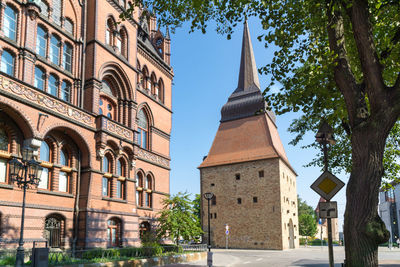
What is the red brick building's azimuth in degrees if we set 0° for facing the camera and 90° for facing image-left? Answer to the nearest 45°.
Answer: approximately 315°

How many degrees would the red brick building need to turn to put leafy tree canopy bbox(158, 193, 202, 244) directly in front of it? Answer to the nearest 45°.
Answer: approximately 90° to its left

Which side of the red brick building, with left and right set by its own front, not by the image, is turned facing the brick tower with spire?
left

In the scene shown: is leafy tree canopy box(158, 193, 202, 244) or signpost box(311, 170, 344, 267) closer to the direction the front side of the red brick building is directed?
the signpost

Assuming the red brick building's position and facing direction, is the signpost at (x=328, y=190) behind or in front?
in front
